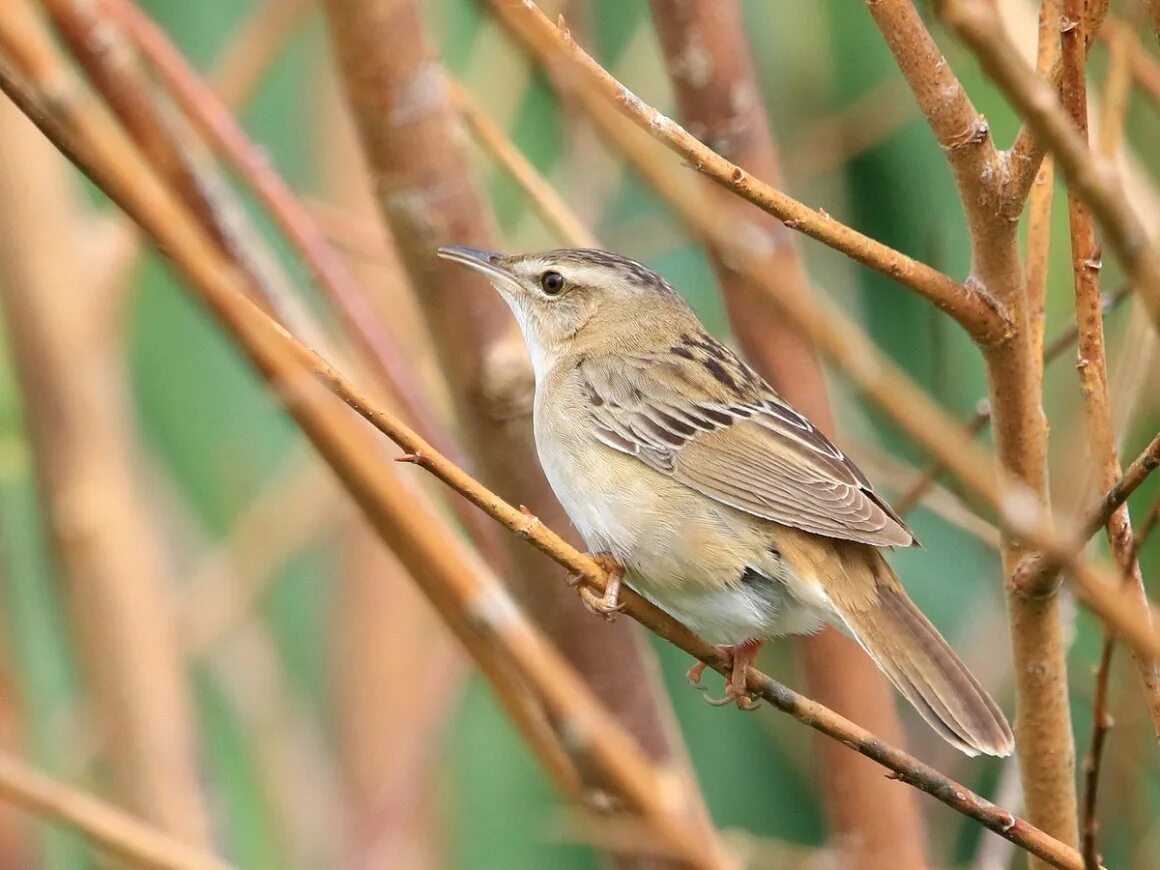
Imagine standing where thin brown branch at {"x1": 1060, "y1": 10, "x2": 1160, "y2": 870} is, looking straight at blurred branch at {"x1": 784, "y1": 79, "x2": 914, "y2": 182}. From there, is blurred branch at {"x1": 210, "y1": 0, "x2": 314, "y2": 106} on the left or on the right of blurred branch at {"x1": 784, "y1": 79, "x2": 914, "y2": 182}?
left

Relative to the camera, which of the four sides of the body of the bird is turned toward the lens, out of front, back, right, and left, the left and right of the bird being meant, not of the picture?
left

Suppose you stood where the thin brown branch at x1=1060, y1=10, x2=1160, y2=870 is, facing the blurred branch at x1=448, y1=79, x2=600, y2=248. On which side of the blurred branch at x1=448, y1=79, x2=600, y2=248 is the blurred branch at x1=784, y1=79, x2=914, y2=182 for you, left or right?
right

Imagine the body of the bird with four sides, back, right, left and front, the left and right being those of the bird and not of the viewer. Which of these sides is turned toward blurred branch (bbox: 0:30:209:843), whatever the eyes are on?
front

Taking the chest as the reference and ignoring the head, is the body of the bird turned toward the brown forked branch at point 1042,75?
no

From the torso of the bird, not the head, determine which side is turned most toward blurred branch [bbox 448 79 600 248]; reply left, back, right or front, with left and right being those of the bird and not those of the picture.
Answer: right
